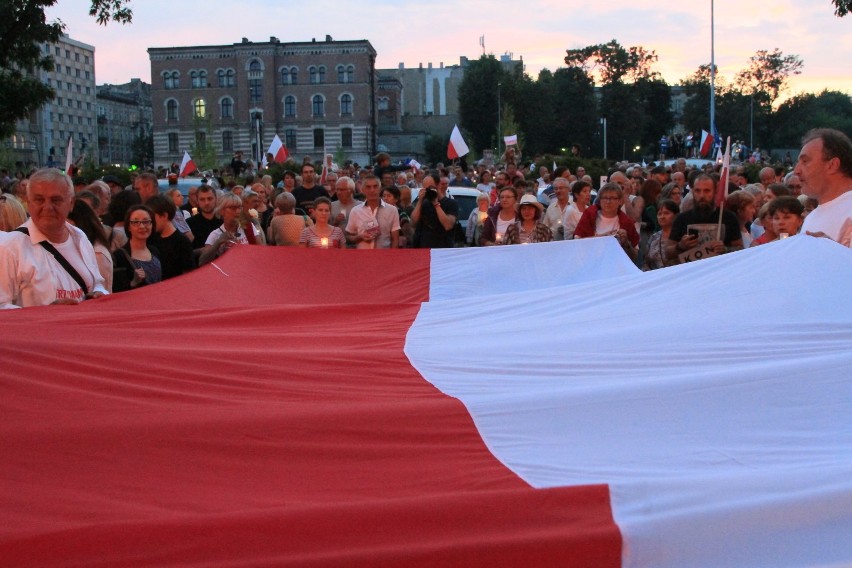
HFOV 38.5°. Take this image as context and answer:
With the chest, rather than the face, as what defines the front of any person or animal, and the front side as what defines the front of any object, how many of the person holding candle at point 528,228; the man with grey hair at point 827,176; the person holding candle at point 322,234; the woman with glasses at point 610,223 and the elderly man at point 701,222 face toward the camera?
4

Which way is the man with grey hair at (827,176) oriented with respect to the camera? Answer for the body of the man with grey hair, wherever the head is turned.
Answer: to the viewer's left

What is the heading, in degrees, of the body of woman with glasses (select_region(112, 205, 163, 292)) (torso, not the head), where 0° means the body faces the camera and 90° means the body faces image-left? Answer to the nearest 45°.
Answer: approximately 315°

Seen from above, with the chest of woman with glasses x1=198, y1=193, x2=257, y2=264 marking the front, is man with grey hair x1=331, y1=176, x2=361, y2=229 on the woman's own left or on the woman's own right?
on the woman's own left

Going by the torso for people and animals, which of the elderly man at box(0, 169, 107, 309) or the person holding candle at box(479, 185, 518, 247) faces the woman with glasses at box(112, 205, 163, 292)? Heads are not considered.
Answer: the person holding candle

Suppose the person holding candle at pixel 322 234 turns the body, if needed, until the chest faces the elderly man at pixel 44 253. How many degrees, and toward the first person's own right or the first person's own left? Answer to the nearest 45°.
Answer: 0° — they already face them

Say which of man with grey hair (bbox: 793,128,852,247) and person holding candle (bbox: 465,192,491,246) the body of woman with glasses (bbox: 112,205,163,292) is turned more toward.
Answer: the man with grey hair

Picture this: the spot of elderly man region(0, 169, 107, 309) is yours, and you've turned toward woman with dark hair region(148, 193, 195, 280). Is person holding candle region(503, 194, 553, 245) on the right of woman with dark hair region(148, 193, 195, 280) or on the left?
right
